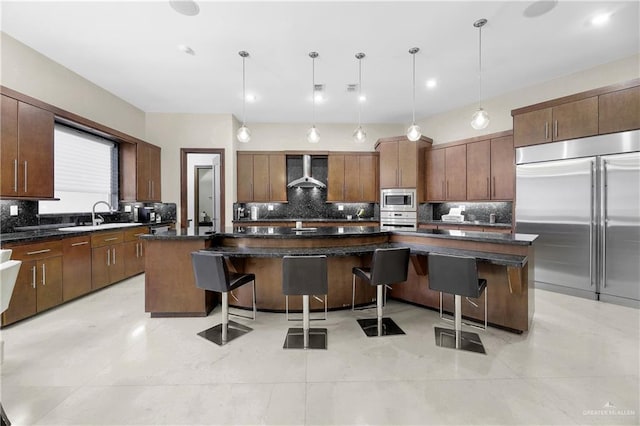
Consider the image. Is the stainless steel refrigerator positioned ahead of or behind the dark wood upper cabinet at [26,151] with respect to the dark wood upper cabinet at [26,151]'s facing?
ahead

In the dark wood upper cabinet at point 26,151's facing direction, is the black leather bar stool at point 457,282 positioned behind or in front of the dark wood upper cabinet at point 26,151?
in front

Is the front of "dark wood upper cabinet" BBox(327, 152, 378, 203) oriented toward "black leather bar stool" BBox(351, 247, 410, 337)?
yes

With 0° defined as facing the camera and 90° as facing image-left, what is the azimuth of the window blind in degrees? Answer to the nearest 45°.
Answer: approximately 315°

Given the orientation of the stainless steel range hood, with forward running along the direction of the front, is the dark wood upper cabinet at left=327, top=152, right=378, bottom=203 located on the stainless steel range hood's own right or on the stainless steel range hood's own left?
on the stainless steel range hood's own left

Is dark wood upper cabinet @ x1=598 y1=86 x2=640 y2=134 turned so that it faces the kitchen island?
yes

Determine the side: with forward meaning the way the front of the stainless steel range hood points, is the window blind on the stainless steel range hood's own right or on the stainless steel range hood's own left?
on the stainless steel range hood's own right

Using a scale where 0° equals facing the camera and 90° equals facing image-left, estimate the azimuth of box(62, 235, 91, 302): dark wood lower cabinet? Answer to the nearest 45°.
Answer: approximately 315°

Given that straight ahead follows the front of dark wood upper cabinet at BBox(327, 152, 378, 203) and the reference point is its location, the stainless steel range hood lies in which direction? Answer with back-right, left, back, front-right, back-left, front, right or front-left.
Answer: right

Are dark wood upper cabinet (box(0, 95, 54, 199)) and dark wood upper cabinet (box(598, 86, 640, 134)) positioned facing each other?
yes

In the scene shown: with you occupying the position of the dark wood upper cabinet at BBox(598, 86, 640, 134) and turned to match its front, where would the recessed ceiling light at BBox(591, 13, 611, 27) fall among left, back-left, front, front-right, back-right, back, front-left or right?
front-left

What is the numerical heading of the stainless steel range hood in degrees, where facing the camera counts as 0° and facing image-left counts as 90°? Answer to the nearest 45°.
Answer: approximately 0°

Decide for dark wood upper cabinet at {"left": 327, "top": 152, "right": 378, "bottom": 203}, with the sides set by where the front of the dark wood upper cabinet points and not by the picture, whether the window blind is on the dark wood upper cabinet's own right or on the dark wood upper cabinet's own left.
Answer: on the dark wood upper cabinet's own right
